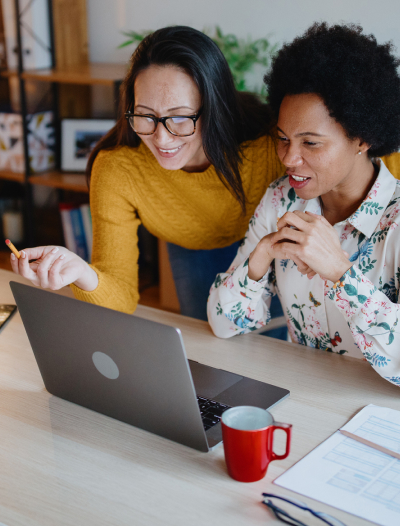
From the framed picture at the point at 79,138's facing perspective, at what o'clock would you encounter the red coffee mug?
The red coffee mug is roughly at 12 o'clock from the framed picture.

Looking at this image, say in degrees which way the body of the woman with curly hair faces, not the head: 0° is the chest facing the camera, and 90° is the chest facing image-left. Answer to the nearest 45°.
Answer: approximately 45°

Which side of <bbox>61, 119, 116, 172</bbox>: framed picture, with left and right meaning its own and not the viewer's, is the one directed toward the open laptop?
front

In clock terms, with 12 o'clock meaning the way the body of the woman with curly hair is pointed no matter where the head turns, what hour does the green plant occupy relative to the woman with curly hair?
The green plant is roughly at 4 o'clock from the woman with curly hair.

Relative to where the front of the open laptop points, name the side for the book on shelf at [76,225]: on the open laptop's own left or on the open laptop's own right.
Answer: on the open laptop's own left

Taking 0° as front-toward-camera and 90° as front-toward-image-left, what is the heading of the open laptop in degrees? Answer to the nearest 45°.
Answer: approximately 225°

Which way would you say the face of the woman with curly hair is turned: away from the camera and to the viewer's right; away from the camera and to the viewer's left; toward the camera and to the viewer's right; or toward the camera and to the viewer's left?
toward the camera and to the viewer's left

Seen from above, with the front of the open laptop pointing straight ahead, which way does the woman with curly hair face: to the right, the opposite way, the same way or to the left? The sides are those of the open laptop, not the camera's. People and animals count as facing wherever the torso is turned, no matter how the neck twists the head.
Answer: the opposite way

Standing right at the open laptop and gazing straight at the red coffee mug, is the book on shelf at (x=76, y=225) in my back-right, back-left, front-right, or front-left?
back-left
